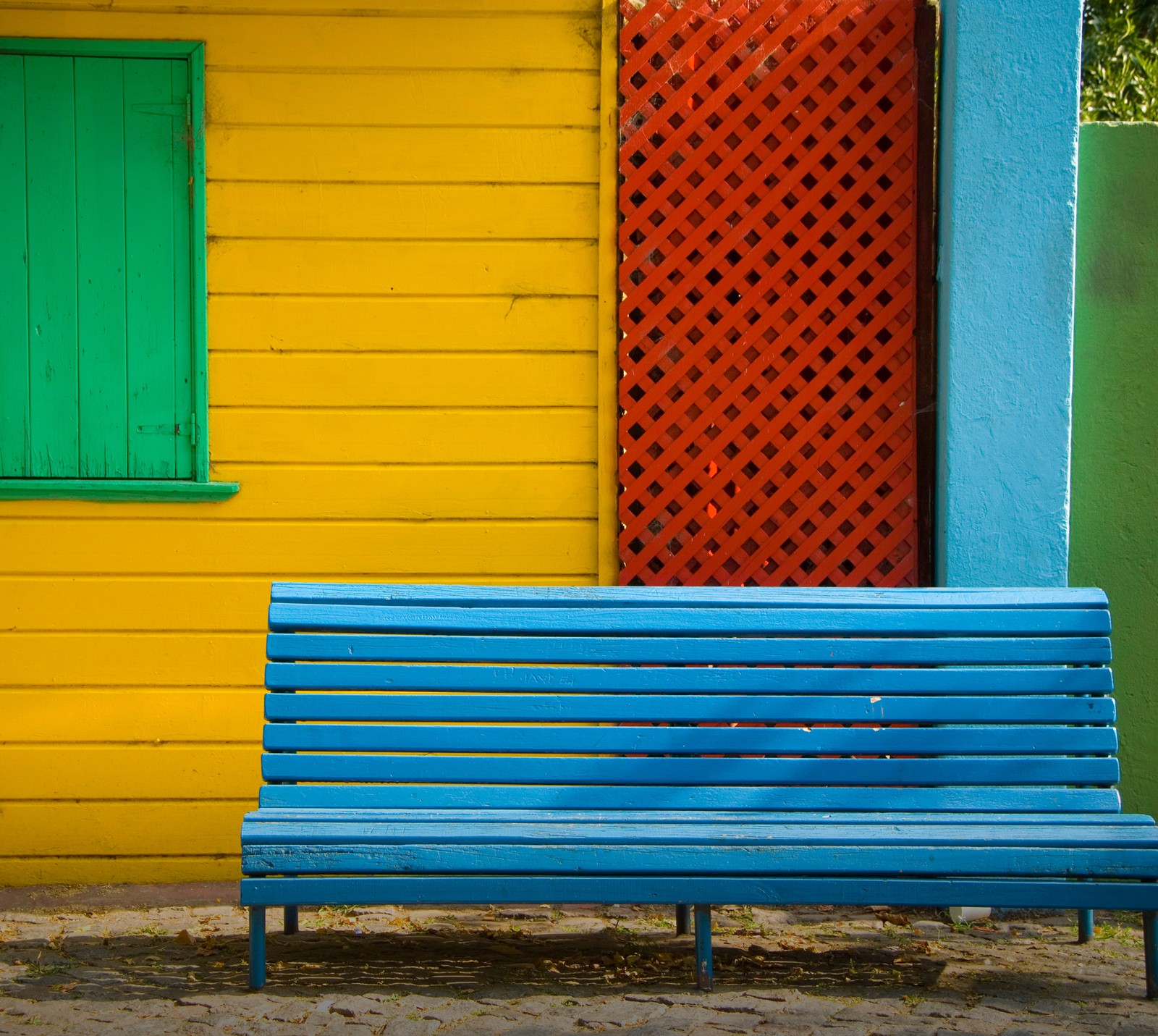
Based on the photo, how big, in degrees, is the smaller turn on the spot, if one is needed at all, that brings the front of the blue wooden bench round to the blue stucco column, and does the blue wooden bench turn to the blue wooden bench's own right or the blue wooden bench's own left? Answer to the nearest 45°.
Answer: approximately 135° to the blue wooden bench's own left

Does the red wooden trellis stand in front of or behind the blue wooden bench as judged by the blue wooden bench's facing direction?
behind

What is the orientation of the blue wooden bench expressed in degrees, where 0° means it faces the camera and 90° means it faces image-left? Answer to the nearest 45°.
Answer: approximately 0°
